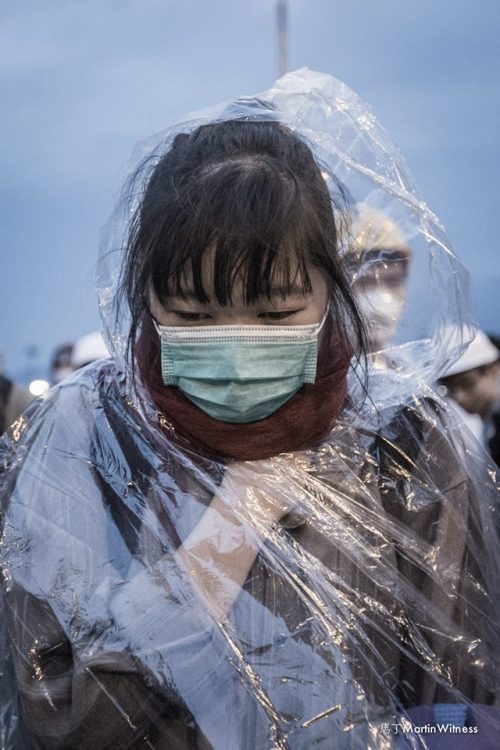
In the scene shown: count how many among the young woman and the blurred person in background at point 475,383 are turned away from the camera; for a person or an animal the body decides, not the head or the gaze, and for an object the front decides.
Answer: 0

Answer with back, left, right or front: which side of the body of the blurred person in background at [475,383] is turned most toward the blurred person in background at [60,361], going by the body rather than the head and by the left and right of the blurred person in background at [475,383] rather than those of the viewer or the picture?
right

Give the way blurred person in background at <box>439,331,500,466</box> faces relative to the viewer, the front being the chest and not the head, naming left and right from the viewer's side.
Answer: facing the viewer and to the left of the viewer

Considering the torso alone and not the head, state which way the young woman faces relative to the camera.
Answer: toward the camera

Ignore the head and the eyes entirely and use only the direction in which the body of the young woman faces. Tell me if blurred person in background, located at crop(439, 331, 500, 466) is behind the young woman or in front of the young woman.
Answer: behind

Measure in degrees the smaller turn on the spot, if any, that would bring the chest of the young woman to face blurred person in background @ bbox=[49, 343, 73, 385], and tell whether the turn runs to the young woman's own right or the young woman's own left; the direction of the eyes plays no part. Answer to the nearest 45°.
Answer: approximately 180°
